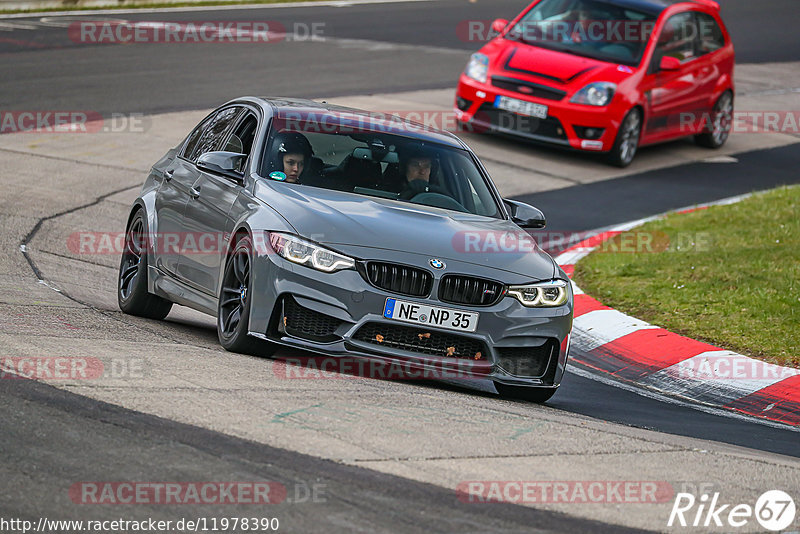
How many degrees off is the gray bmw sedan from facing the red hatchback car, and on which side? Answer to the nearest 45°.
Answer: approximately 135° to its left

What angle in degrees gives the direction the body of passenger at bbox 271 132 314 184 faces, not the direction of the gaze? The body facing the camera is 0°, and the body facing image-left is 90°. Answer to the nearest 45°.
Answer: approximately 315°

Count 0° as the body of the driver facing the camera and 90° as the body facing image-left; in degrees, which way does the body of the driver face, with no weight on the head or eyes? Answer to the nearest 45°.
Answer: approximately 315°

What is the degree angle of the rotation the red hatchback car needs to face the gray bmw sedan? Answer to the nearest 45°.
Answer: approximately 45° to its left
